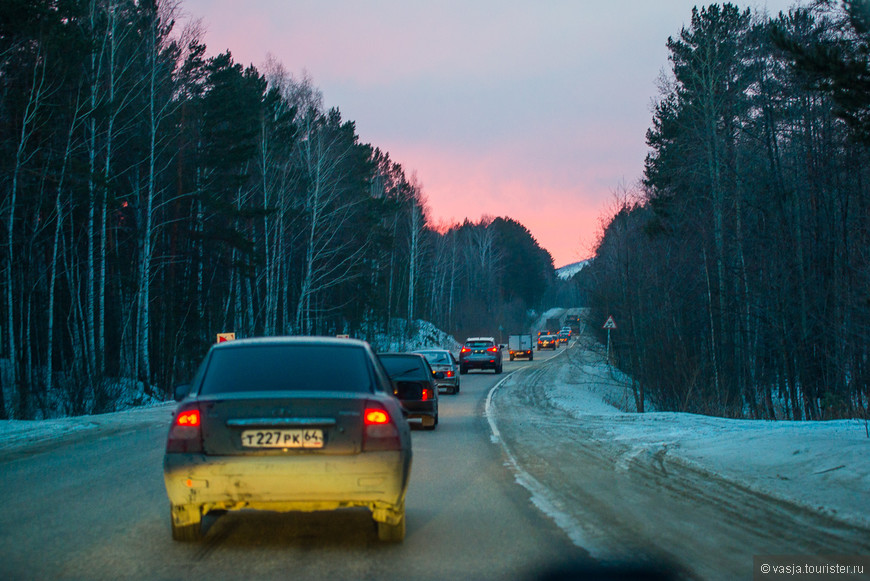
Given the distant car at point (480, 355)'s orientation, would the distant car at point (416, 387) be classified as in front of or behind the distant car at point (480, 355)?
behind

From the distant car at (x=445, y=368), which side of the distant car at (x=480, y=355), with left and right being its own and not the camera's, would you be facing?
back

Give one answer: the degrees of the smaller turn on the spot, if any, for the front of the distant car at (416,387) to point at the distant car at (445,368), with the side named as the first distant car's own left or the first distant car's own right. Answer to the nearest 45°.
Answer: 0° — it already faces it

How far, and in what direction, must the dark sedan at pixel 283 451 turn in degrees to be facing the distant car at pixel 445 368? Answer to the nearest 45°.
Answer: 0° — it already faces it

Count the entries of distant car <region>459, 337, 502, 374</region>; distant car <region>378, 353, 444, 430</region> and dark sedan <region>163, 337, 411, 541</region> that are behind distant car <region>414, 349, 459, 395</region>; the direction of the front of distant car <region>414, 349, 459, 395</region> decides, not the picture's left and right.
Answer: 2

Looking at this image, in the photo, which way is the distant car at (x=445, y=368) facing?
away from the camera

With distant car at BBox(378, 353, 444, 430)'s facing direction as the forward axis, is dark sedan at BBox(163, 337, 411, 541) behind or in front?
behind

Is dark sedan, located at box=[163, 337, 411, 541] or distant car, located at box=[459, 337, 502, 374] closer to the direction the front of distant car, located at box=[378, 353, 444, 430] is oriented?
the distant car

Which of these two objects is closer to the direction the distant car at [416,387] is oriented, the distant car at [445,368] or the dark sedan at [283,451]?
the distant car

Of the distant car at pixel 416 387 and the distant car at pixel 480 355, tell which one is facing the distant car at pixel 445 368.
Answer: the distant car at pixel 416 387

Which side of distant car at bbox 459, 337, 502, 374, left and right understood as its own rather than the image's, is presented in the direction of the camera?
back

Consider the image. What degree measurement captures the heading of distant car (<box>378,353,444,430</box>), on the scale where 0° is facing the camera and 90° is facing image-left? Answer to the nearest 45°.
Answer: approximately 180°

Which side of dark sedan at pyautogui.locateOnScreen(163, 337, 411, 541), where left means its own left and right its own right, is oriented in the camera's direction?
back
